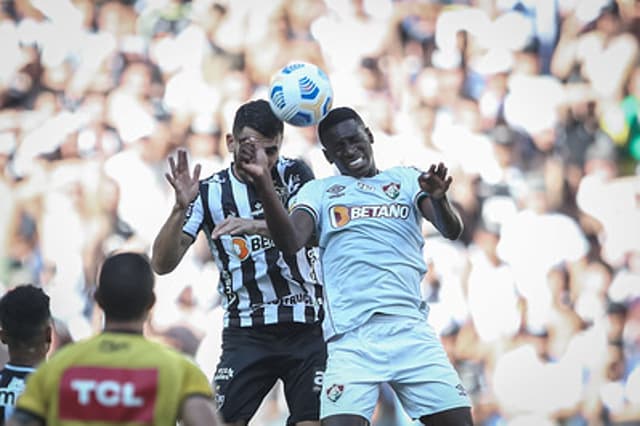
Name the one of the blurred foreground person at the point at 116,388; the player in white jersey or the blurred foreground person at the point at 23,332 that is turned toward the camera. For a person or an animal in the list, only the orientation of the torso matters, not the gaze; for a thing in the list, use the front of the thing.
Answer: the player in white jersey

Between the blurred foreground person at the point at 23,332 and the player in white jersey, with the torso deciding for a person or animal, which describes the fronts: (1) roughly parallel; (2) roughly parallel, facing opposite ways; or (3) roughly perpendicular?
roughly parallel, facing opposite ways

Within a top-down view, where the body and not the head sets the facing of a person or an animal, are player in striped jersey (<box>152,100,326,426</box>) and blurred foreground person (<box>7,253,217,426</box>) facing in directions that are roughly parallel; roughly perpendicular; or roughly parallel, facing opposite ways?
roughly parallel, facing opposite ways

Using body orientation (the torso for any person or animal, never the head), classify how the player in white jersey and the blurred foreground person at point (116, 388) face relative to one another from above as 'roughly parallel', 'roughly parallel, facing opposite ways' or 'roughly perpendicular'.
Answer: roughly parallel, facing opposite ways

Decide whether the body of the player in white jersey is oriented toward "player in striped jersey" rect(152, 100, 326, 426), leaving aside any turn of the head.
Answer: no

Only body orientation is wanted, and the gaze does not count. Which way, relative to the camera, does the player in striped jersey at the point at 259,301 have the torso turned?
toward the camera

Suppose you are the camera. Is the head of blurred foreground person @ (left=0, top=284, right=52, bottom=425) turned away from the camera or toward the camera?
away from the camera

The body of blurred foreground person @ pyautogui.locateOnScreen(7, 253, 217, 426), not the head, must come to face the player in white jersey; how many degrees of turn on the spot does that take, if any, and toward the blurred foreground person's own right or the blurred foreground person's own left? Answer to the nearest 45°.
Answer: approximately 45° to the blurred foreground person's own right

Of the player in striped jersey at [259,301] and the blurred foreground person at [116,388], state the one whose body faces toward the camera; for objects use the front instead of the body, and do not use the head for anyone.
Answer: the player in striped jersey

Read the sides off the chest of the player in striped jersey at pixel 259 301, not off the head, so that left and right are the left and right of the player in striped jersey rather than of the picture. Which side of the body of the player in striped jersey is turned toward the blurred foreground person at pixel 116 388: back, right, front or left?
front

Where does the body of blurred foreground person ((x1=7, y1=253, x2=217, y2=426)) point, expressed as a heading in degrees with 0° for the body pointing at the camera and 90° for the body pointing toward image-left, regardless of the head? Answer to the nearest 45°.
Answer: approximately 180°

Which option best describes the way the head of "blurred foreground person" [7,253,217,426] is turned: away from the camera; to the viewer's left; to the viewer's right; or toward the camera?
away from the camera

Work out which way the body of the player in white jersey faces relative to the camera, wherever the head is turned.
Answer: toward the camera

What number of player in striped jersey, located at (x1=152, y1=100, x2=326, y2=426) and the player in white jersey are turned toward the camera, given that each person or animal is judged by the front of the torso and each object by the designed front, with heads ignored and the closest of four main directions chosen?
2

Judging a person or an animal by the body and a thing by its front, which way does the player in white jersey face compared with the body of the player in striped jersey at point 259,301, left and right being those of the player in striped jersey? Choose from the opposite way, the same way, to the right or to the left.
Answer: the same way

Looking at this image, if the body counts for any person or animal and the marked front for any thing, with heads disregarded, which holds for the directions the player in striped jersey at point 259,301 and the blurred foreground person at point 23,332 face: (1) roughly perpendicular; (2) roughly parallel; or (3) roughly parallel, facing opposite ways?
roughly parallel, facing opposite ways
